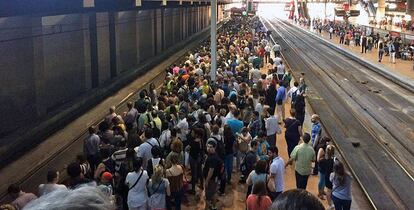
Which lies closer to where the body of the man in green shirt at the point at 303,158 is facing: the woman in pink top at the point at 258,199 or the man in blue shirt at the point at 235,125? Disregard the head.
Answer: the man in blue shirt

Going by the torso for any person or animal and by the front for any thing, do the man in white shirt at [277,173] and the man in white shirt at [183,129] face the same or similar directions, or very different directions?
same or similar directions

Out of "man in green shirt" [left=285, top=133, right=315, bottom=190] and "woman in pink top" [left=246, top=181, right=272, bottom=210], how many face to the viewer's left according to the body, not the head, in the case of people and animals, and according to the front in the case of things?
0

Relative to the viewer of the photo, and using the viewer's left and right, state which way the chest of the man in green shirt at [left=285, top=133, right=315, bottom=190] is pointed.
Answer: facing away from the viewer

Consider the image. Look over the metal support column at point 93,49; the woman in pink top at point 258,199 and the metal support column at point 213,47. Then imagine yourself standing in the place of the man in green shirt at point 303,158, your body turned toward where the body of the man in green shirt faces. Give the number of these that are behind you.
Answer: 1

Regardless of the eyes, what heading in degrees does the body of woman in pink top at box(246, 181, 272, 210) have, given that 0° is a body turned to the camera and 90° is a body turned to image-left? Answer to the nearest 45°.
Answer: approximately 180°

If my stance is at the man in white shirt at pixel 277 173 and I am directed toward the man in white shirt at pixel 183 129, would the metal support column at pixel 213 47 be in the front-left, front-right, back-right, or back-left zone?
front-right
